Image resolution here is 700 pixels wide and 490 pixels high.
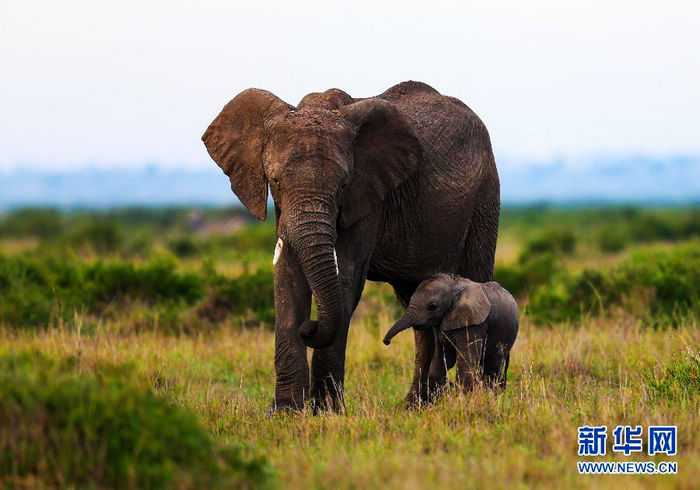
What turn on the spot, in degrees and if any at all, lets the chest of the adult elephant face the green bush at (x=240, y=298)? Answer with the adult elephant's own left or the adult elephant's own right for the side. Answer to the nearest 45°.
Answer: approximately 135° to the adult elephant's own right

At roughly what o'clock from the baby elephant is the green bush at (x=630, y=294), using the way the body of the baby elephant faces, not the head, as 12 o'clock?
The green bush is roughly at 5 o'clock from the baby elephant.

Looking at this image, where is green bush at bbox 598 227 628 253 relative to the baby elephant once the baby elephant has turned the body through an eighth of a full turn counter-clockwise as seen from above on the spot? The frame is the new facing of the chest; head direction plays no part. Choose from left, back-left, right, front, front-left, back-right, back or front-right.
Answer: back

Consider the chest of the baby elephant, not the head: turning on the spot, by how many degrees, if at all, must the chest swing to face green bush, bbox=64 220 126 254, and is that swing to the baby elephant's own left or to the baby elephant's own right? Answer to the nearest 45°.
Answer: approximately 90° to the baby elephant's own right

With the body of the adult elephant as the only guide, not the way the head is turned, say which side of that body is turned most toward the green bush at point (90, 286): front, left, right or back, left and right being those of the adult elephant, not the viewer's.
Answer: right

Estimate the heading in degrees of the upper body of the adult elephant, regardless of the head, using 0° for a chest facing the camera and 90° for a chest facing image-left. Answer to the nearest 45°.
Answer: approximately 45°

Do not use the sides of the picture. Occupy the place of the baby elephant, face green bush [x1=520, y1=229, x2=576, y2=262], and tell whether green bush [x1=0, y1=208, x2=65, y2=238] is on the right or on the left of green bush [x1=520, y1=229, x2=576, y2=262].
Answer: left

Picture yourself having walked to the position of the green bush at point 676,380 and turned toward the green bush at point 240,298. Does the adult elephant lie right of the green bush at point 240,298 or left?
left

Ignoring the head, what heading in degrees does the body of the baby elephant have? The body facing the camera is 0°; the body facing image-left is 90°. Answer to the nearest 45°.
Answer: approximately 45°

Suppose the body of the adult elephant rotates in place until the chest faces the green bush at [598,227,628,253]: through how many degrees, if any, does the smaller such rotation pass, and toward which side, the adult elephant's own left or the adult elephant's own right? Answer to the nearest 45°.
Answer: approximately 135° to the adult elephant's own right
